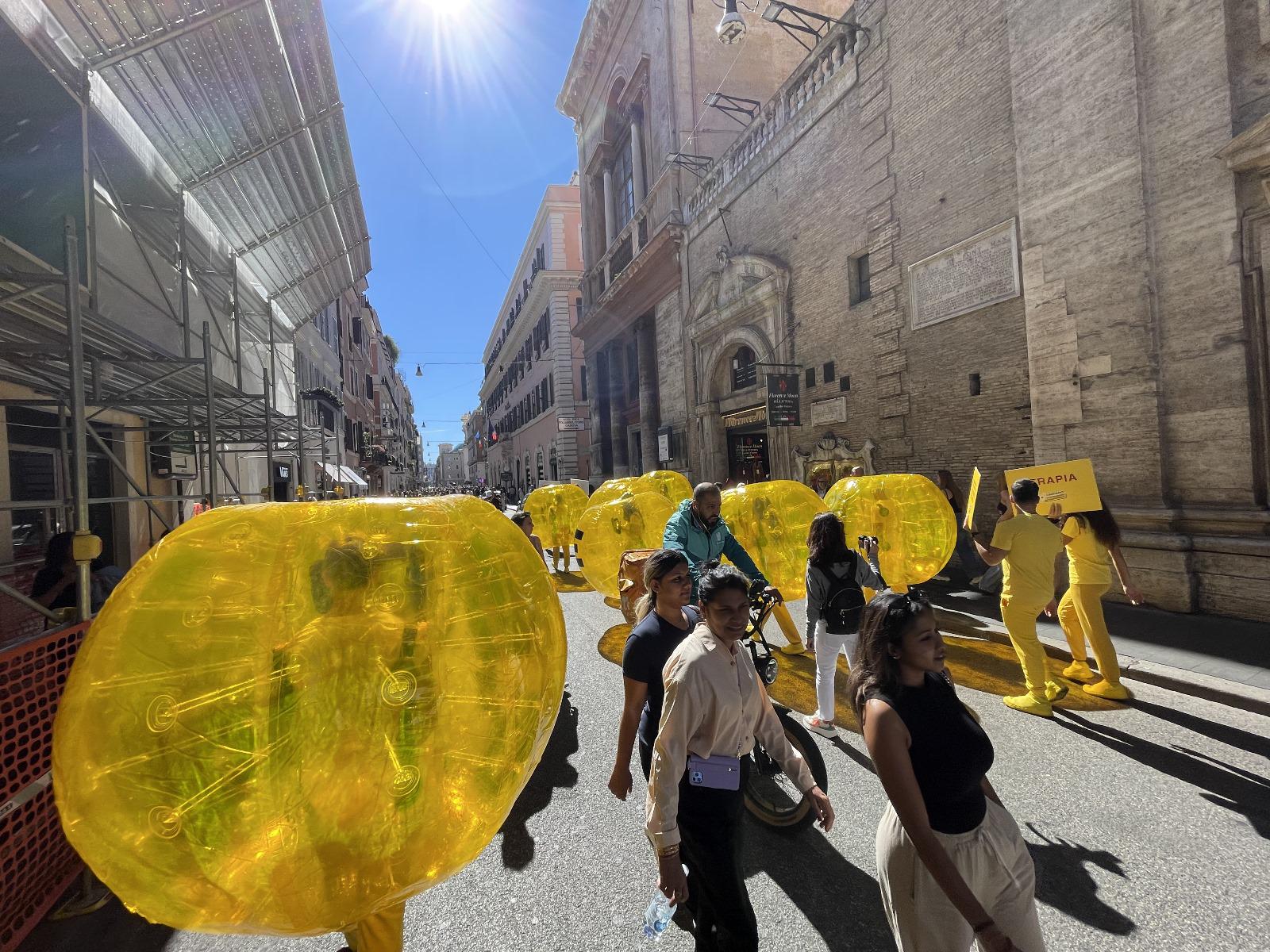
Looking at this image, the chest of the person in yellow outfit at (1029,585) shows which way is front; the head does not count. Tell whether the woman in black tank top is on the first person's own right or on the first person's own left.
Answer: on the first person's own left

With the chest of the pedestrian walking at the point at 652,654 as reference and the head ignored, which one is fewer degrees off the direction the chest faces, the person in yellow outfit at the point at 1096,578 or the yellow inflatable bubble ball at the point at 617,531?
the person in yellow outfit

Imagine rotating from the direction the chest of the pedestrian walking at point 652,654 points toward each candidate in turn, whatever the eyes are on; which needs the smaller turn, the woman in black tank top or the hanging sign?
the woman in black tank top

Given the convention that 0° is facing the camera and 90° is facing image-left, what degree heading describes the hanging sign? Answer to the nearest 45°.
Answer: approximately 0°

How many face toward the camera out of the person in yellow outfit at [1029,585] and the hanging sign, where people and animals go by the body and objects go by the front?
1

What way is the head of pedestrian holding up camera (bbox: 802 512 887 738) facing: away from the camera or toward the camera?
away from the camera

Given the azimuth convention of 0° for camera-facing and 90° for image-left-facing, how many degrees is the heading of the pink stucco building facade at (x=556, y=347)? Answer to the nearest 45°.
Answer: approximately 90°

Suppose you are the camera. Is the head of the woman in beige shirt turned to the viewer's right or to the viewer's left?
to the viewer's right

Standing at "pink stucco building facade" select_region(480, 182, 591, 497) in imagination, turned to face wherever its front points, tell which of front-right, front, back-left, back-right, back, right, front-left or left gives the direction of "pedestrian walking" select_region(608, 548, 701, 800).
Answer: left

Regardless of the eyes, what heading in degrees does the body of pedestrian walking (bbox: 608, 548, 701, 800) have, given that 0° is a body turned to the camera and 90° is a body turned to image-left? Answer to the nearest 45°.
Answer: approximately 315°
